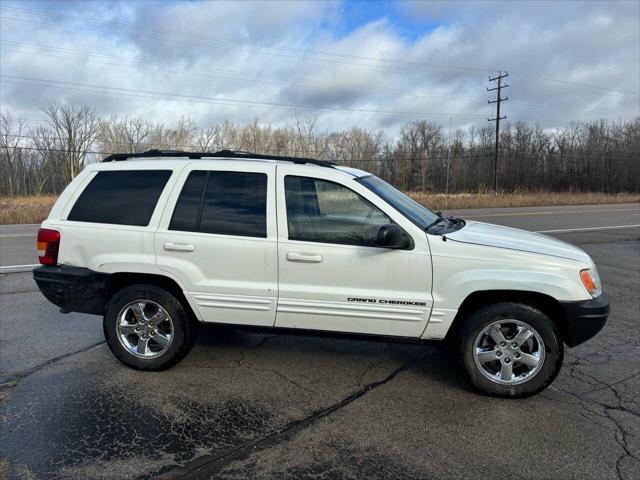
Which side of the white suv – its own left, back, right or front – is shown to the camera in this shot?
right
